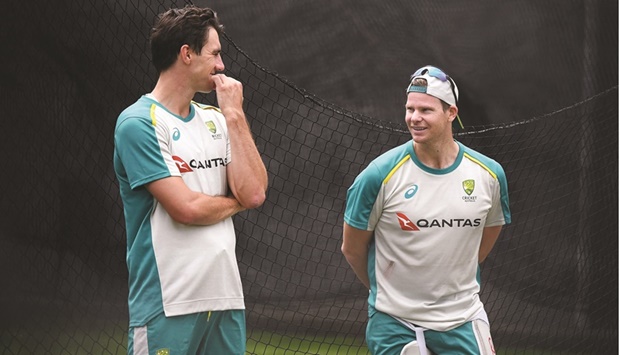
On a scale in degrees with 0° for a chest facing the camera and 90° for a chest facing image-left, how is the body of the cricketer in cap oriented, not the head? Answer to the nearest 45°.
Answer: approximately 0°
